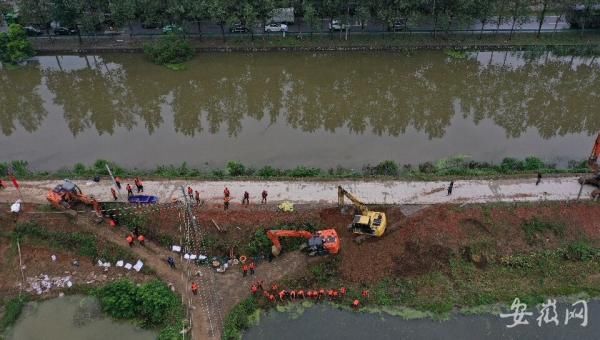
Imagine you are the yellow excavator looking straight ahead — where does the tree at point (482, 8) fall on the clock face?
The tree is roughly at 2 o'clock from the yellow excavator.

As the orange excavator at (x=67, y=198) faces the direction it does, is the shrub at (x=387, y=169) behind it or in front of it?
in front

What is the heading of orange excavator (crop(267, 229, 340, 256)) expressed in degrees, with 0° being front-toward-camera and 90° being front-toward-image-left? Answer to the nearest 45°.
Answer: approximately 90°

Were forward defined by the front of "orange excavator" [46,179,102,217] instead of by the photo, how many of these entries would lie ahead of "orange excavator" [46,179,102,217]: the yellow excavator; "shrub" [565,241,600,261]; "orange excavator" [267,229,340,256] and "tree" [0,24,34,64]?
3

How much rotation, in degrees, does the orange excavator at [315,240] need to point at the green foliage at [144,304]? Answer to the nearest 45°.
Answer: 0° — it already faces it

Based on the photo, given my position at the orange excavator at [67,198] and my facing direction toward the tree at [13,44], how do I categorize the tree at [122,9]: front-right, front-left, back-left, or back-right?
front-right

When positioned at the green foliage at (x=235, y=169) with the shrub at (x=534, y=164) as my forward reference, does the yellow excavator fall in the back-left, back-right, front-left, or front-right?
front-right

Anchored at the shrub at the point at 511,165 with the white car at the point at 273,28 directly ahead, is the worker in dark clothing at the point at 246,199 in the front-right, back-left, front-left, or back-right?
front-left

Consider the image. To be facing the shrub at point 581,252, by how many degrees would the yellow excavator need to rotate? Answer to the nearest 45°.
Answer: approximately 135° to its right

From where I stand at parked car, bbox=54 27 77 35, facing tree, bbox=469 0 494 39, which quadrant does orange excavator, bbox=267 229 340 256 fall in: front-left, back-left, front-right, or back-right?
front-right

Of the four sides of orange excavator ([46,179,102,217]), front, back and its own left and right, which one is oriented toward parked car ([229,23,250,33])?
left

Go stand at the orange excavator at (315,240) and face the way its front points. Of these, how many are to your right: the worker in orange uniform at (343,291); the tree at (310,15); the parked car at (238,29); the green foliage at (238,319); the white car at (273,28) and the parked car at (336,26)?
4

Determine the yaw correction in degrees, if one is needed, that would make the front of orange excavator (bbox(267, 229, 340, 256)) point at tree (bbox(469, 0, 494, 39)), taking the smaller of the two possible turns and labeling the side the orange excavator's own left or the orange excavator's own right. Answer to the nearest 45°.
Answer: approximately 135° to the orange excavator's own right

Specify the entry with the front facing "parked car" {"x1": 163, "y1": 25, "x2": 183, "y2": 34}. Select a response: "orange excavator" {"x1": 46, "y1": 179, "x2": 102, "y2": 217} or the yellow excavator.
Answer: the yellow excavator

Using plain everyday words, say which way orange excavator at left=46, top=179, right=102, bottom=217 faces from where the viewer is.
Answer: facing the viewer and to the right of the viewer

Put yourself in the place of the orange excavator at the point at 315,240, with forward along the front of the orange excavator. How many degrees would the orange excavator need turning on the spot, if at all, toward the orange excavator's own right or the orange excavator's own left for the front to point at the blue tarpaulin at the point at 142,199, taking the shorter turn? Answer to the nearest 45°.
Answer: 0° — it already faces it

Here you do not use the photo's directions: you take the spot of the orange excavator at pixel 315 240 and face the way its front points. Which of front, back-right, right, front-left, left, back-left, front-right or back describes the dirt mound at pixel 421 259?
back

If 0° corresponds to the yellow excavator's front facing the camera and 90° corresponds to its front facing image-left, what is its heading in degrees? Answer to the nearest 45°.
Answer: approximately 135°

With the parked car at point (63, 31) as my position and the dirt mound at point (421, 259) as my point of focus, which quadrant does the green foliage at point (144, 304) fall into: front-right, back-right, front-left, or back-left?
front-right

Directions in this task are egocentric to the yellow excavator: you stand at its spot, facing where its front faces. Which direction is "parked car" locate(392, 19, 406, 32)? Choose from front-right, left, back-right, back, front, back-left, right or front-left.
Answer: front-right

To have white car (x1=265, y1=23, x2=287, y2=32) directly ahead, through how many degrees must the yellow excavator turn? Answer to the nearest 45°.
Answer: approximately 45° to its right

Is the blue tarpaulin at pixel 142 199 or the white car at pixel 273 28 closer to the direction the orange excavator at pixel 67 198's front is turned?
the blue tarpaulin
